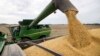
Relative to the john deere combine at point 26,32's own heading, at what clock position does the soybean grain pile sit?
The soybean grain pile is roughly at 10 o'clock from the john deere combine.

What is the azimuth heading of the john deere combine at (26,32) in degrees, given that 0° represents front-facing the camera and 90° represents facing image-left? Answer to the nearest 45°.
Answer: approximately 45°
